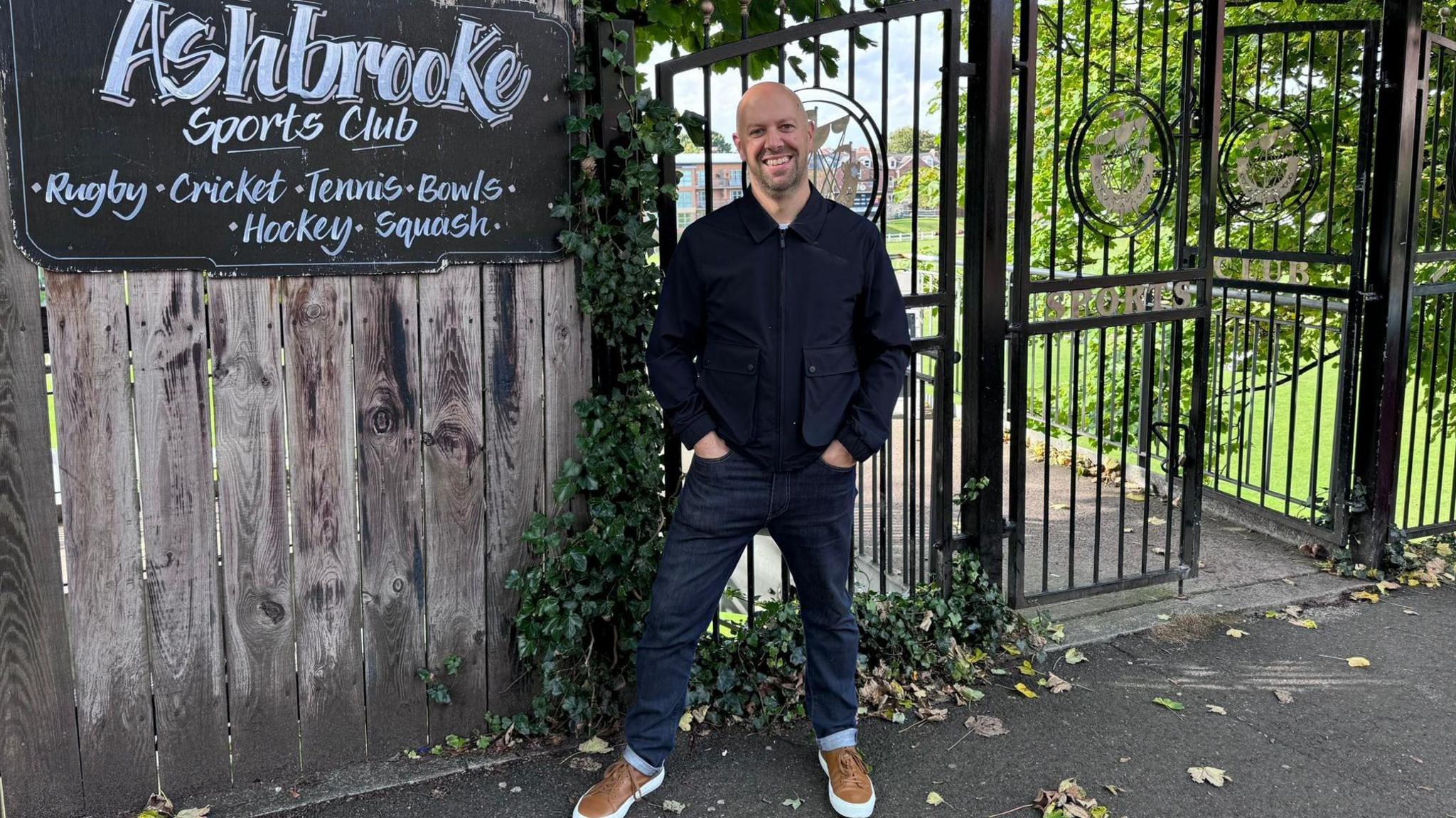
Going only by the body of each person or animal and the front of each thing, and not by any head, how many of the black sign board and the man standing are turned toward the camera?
2

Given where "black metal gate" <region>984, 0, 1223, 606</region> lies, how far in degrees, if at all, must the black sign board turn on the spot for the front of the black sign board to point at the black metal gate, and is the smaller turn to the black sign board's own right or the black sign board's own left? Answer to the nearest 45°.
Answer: approximately 90° to the black sign board's own left

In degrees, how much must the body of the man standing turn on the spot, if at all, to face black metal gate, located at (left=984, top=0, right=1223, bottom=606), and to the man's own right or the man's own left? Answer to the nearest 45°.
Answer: approximately 135° to the man's own left

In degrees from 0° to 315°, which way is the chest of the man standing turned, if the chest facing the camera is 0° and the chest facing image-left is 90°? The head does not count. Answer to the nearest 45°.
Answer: approximately 0°

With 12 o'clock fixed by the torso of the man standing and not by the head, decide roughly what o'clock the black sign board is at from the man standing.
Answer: The black sign board is roughly at 3 o'clock from the man standing.
